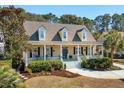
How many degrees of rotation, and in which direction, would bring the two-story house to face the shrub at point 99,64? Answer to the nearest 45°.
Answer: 0° — it already faces it

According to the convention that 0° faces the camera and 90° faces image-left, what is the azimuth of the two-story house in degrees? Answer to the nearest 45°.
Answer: approximately 315°

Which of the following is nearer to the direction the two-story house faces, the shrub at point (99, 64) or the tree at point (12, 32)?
the shrub

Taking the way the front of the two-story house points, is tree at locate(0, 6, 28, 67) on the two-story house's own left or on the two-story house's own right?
on the two-story house's own right

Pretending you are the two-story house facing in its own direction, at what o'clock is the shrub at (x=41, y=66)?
The shrub is roughly at 2 o'clock from the two-story house.
